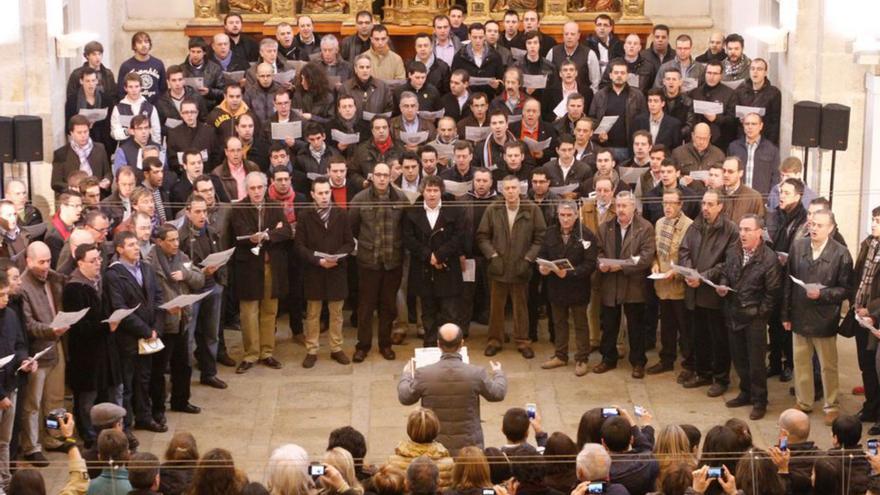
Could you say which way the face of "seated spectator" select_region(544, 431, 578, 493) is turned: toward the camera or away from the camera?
away from the camera

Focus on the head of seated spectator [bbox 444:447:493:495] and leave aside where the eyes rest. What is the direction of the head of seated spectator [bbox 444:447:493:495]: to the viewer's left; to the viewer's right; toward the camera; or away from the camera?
away from the camera

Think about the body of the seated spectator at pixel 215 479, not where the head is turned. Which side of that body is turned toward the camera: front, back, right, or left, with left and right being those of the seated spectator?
back

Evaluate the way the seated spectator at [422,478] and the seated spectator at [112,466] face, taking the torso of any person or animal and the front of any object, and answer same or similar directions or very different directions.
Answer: same or similar directions

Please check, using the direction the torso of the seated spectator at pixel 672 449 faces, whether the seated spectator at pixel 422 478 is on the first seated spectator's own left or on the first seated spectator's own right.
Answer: on the first seated spectator's own left

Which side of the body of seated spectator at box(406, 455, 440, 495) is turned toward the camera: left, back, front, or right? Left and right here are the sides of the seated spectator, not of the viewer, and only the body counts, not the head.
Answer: back

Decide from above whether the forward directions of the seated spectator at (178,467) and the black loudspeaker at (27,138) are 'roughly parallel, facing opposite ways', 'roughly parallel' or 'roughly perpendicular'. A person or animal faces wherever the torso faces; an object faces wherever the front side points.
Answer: roughly parallel, facing opposite ways

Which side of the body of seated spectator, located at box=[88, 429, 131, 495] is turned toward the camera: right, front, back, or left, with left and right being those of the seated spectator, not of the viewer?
back

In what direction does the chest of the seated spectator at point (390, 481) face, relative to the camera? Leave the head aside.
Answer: away from the camera

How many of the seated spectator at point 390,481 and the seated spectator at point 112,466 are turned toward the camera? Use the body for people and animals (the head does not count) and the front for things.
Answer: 0

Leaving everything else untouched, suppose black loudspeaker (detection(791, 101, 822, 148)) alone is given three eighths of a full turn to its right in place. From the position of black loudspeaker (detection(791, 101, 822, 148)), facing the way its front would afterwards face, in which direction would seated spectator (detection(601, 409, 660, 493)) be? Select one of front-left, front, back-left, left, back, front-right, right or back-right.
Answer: back-left

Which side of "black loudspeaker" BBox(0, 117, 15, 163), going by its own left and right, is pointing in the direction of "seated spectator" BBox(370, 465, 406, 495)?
front

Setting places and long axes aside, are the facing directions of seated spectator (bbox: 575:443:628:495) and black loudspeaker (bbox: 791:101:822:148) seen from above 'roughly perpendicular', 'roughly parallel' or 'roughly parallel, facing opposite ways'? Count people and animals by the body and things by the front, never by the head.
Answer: roughly parallel, facing opposite ways

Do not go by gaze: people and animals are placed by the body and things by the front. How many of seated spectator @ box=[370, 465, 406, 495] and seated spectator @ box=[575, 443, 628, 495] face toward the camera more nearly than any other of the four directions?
0

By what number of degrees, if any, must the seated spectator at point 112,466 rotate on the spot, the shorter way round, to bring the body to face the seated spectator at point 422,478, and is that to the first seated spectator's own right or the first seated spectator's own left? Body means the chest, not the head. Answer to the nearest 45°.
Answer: approximately 135° to the first seated spectator's own right

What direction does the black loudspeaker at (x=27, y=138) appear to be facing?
toward the camera

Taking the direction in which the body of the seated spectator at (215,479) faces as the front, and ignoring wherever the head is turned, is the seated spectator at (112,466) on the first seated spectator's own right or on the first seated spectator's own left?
on the first seated spectator's own left

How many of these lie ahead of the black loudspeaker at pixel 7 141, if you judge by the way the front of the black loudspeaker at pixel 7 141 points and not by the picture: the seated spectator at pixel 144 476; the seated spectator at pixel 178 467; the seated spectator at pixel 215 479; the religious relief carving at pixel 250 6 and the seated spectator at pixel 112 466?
4

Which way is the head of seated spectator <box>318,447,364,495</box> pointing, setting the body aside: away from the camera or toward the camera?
away from the camera

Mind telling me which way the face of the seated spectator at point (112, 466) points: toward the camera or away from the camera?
away from the camera

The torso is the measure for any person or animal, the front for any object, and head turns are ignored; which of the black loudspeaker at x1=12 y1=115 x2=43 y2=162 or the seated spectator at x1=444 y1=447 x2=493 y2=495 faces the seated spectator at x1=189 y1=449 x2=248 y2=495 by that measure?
the black loudspeaker

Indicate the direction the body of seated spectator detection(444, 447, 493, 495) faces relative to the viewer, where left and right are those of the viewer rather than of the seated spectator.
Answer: facing away from the viewer

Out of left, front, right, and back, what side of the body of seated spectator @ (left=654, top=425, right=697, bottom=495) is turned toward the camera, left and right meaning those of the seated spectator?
back
